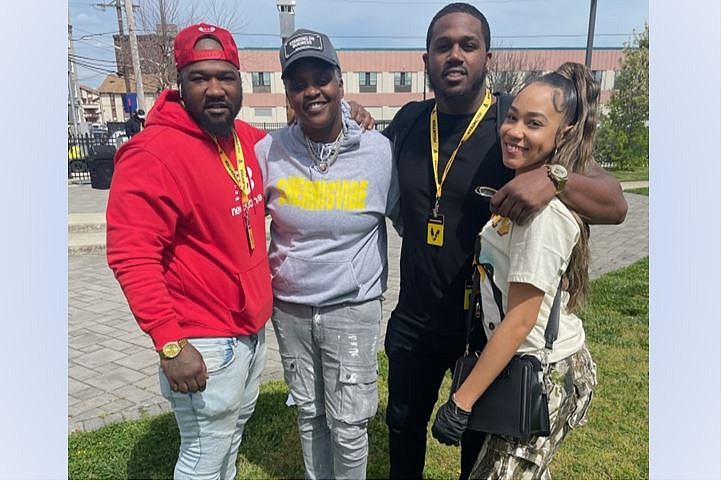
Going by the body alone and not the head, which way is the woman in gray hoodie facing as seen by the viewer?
toward the camera

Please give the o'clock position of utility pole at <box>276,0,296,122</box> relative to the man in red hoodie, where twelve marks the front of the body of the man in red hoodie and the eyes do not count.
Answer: The utility pole is roughly at 8 o'clock from the man in red hoodie.

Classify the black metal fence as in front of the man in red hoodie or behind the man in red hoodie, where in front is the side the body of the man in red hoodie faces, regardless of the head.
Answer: behind

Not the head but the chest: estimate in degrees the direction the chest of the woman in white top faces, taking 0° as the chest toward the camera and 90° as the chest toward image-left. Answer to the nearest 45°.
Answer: approximately 90°

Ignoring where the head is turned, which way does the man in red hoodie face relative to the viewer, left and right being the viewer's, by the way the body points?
facing the viewer and to the right of the viewer

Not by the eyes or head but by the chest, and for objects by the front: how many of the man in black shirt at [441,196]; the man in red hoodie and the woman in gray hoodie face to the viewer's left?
0

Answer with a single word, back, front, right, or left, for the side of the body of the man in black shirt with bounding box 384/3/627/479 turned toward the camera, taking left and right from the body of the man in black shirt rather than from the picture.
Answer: front

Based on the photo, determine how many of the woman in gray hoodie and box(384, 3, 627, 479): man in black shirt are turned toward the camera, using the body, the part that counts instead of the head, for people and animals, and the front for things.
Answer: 2
